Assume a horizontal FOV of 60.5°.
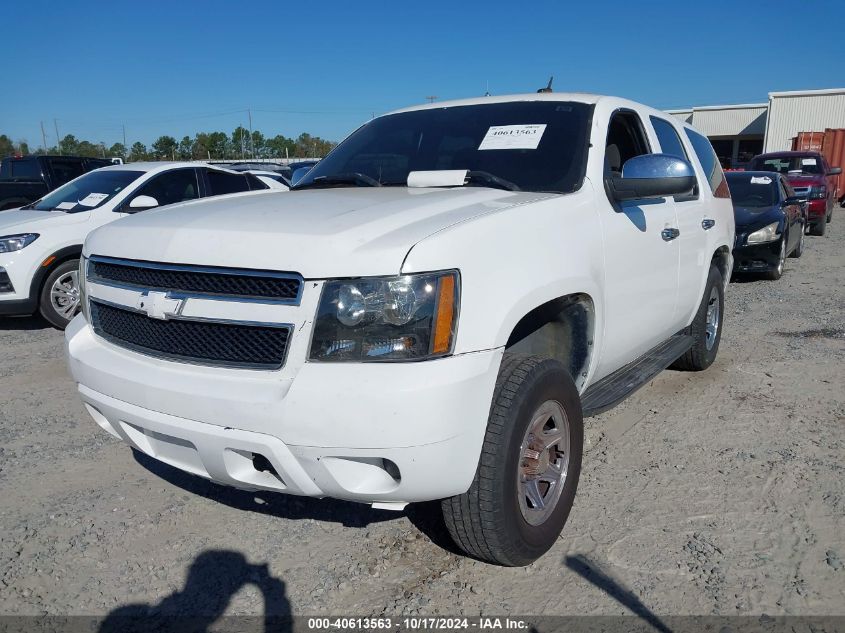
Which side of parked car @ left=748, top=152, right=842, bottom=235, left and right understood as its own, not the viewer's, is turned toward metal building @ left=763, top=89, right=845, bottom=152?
back

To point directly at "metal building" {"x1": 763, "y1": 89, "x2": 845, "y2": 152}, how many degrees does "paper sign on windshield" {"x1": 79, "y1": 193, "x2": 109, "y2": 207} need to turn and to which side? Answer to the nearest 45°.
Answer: approximately 180°

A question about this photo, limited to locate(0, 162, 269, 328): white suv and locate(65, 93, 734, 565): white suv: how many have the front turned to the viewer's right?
0

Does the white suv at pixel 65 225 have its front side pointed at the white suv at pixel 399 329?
no

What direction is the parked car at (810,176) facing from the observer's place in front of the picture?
facing the viewer

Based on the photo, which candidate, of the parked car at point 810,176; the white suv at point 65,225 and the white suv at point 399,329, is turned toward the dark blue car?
the parked car

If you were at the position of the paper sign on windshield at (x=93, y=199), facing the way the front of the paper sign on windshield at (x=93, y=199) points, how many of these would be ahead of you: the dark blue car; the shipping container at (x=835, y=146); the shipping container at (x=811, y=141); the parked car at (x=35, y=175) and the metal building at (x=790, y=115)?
0

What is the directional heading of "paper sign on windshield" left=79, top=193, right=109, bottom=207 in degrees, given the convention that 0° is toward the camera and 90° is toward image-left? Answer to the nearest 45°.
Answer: approximately 45°

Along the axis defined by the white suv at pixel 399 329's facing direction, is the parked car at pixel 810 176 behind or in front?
behind

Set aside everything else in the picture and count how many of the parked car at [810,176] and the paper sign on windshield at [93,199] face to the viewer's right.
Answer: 0

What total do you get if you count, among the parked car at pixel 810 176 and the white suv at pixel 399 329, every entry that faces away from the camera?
0

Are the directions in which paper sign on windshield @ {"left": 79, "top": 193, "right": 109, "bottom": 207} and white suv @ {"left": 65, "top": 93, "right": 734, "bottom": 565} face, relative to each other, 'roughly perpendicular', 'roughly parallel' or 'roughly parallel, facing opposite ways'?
roughly parallel

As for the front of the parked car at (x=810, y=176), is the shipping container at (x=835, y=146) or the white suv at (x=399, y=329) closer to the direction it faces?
the white suv

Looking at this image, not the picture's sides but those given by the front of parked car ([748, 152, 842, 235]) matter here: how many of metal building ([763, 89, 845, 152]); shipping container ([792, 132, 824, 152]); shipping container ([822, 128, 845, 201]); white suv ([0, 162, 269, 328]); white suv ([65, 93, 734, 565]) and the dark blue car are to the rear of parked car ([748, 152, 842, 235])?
3

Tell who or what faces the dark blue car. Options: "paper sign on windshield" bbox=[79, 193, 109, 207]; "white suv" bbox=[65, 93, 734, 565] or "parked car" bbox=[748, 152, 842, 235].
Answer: the parked car

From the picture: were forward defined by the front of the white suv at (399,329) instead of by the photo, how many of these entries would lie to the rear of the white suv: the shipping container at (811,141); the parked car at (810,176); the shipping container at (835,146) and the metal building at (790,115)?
4

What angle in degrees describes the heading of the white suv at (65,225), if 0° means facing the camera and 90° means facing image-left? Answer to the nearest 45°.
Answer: approximately 45°

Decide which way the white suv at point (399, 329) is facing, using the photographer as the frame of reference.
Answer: facing the viewer and to the left of the viewer

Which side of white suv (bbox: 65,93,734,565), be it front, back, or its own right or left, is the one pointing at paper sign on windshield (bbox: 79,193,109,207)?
right

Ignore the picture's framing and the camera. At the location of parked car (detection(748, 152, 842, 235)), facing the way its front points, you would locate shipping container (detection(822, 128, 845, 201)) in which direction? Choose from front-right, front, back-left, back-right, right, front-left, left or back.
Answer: back

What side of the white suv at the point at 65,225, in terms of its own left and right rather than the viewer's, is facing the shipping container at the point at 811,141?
back

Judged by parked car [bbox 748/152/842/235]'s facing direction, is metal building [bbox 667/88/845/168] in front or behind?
behind

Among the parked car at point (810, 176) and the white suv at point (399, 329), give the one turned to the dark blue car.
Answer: the parked car

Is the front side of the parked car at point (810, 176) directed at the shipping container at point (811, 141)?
no
